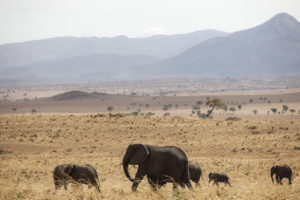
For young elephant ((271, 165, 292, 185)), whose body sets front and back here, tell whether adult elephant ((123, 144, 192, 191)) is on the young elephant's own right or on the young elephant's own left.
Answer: on the young elephant's own left

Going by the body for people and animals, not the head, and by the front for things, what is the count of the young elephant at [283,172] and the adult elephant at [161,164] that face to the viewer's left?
2

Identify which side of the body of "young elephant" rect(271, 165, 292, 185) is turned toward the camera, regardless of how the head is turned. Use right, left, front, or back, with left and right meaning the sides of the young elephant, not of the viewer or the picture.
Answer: left

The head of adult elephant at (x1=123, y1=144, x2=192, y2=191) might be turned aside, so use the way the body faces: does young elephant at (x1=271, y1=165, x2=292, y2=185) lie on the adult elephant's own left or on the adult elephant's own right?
on the adult elephant's own right

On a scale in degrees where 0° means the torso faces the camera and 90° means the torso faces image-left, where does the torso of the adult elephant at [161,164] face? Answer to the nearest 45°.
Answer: approximately 90°
